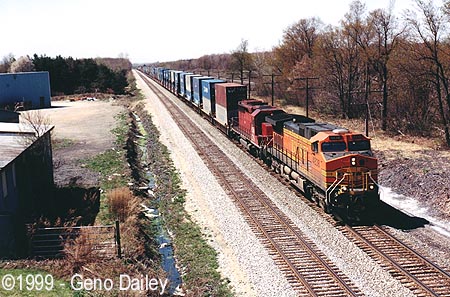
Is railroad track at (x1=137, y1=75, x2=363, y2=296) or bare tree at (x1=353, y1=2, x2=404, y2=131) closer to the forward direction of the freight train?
the railroad track

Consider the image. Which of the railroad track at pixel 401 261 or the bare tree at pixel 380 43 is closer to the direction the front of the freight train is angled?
the railroad track

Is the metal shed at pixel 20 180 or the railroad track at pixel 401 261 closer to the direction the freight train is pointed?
the railroad track

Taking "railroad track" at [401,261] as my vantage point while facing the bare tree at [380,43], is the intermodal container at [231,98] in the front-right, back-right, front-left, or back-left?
front-left

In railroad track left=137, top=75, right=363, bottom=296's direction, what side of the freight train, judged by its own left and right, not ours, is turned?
right

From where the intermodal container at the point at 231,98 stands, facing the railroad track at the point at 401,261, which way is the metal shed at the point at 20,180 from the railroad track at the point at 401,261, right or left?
right

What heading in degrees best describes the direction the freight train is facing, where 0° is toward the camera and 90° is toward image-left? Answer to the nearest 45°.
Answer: approximately 315°

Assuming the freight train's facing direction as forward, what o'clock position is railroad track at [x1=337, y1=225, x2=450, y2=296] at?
The railroad track is roughly at 1 o'clock from the freight train.

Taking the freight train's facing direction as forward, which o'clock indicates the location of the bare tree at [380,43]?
The bare tree is roughly at 8 o'clock from the freight train.
